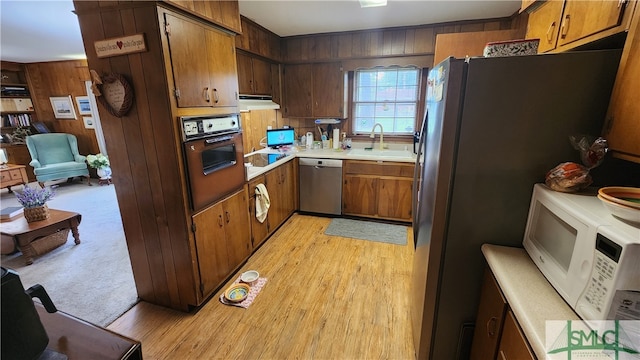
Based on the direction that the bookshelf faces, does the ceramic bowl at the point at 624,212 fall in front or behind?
in front

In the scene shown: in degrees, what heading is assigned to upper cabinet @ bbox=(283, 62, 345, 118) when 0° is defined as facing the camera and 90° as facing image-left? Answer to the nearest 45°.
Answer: approximately 0°

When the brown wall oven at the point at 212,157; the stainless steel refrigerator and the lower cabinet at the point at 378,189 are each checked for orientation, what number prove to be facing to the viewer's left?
1

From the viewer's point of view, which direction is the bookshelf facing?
toward the camera

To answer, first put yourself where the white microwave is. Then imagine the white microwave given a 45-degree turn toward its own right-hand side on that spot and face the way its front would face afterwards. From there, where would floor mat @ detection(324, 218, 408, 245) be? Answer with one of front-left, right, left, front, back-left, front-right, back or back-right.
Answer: front-right

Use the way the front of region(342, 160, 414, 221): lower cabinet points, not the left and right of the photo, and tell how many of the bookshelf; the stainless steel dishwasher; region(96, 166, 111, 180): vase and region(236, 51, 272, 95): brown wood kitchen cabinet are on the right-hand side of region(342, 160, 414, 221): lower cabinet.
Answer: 4

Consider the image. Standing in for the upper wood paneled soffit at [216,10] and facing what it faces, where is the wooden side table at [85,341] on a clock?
The wooden side table is roughly at 2 o'clock from the upper wood paneled soffit.

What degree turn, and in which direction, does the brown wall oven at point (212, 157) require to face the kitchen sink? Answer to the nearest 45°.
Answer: approximately 90° to its left

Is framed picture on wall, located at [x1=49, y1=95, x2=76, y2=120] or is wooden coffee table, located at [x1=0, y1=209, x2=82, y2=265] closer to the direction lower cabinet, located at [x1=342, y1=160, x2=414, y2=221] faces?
the wooden coffee table

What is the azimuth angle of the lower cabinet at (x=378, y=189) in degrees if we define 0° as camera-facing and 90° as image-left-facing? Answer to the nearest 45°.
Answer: approximately 0°

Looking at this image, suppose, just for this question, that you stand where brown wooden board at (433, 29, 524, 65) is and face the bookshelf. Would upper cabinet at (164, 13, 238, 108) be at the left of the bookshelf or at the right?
left

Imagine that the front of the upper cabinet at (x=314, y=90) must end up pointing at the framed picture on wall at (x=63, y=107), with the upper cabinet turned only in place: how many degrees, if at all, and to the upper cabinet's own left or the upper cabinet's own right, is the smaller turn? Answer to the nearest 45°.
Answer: approximately 90° to the upper cabinet's own right

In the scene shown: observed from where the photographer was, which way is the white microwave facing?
facing the viewer and to the left of the viewer

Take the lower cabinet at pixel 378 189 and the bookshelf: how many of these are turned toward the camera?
2

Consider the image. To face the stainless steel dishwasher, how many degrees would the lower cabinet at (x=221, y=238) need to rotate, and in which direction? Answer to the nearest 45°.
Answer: approximately 90° to its left
